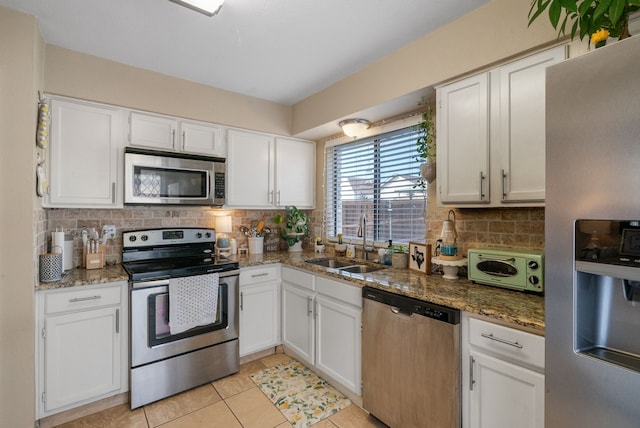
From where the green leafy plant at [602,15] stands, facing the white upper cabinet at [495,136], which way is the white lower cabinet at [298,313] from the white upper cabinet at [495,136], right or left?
left

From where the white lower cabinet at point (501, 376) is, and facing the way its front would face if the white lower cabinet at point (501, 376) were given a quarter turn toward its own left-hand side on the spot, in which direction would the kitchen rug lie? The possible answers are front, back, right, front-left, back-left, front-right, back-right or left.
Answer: back-right

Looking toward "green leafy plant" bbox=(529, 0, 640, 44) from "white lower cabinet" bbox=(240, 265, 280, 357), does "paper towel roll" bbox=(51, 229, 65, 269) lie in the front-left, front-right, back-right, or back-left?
back-right

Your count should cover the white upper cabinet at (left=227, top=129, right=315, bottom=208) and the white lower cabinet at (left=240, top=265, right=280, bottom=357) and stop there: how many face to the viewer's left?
0

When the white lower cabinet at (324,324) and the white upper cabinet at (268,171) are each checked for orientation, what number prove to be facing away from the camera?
0

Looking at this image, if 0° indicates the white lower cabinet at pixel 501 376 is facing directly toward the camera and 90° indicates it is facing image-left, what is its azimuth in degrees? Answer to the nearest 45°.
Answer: approximately 45°
